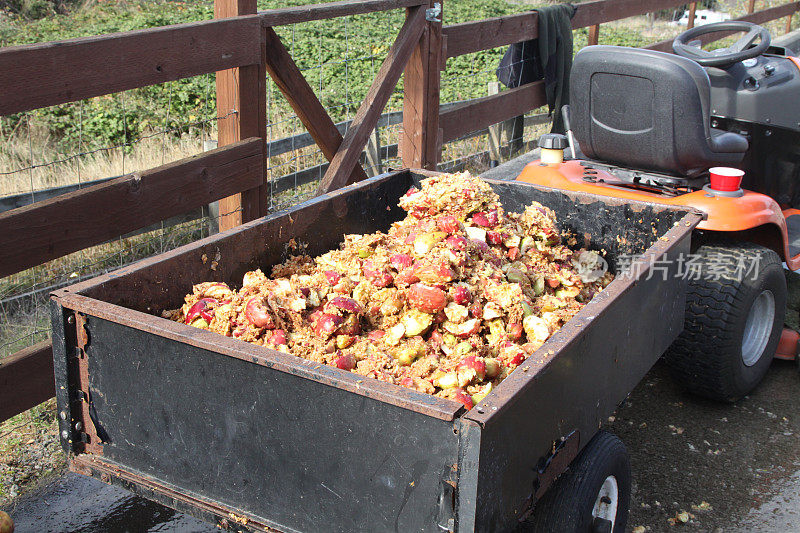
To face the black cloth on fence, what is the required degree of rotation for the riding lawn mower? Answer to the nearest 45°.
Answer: approximately 45° to its left

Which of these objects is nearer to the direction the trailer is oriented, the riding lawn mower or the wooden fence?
the riding lawn mower

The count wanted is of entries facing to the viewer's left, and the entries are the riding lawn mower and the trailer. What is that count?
0

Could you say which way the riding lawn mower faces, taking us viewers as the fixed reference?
facing away from the viewer and to the right of the viewer

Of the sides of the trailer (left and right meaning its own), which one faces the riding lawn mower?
front

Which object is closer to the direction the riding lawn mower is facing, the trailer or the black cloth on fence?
the black cloth on fence

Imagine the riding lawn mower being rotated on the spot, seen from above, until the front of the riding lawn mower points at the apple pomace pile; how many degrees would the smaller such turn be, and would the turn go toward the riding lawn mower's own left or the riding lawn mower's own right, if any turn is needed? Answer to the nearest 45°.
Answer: approximately 180°

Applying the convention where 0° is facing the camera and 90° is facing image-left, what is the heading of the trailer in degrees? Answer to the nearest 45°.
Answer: approximately 225°
